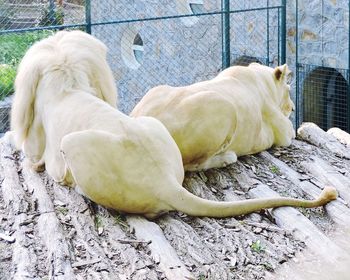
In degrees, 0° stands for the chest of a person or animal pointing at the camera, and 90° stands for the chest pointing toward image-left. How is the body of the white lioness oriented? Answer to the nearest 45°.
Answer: approximately 225°

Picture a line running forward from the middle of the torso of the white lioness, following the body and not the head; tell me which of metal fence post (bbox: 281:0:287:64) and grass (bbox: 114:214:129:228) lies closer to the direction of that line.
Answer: the metal fence post

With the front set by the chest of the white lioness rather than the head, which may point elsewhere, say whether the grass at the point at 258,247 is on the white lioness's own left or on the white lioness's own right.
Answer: on the white lioness's own right

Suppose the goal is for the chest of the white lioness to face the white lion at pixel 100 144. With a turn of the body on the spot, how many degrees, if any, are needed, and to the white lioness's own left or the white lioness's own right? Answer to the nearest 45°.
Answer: approximately 180°

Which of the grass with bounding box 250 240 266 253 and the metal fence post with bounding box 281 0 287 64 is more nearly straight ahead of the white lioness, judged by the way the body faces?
the metal fence post

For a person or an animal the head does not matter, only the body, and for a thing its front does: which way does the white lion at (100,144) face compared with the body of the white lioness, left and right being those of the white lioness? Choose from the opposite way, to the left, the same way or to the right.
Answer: to the left

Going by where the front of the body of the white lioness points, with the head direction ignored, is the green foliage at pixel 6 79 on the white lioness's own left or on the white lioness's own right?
on the white lioness's own left

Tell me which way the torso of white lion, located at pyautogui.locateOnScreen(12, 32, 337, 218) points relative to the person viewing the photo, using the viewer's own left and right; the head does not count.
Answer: facing away from the viewer and to the left of the viewer
